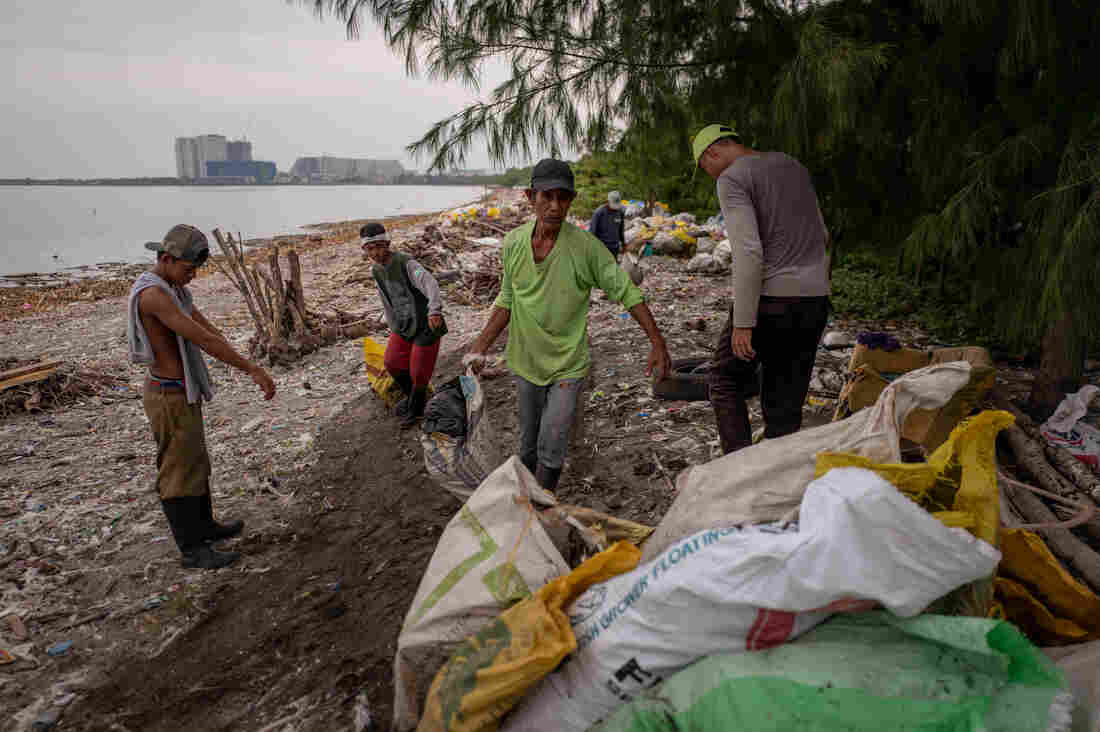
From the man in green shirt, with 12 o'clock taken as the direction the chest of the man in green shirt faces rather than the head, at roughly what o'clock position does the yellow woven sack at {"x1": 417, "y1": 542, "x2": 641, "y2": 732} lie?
The yellow woven sack is roughly at 12 o'clock from the man in green shirt.

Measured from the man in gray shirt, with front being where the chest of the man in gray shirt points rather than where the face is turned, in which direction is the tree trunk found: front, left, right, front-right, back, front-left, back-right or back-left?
right

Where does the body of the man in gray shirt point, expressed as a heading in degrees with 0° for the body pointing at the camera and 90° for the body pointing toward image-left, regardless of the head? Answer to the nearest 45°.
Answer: approximately 135°

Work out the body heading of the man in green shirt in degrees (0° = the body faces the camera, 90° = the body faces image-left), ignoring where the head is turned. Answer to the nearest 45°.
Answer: approximately 0°

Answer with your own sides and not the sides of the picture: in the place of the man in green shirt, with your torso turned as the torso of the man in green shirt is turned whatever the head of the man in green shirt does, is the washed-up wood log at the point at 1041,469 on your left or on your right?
on your left

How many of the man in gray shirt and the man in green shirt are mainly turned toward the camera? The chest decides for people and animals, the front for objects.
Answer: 1

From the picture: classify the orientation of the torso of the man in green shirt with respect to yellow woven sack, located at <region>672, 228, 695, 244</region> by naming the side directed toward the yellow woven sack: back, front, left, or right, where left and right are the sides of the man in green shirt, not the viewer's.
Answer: back

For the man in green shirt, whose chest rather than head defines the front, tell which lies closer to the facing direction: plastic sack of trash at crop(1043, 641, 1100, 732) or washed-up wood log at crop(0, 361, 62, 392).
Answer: the plastic sack of trash
